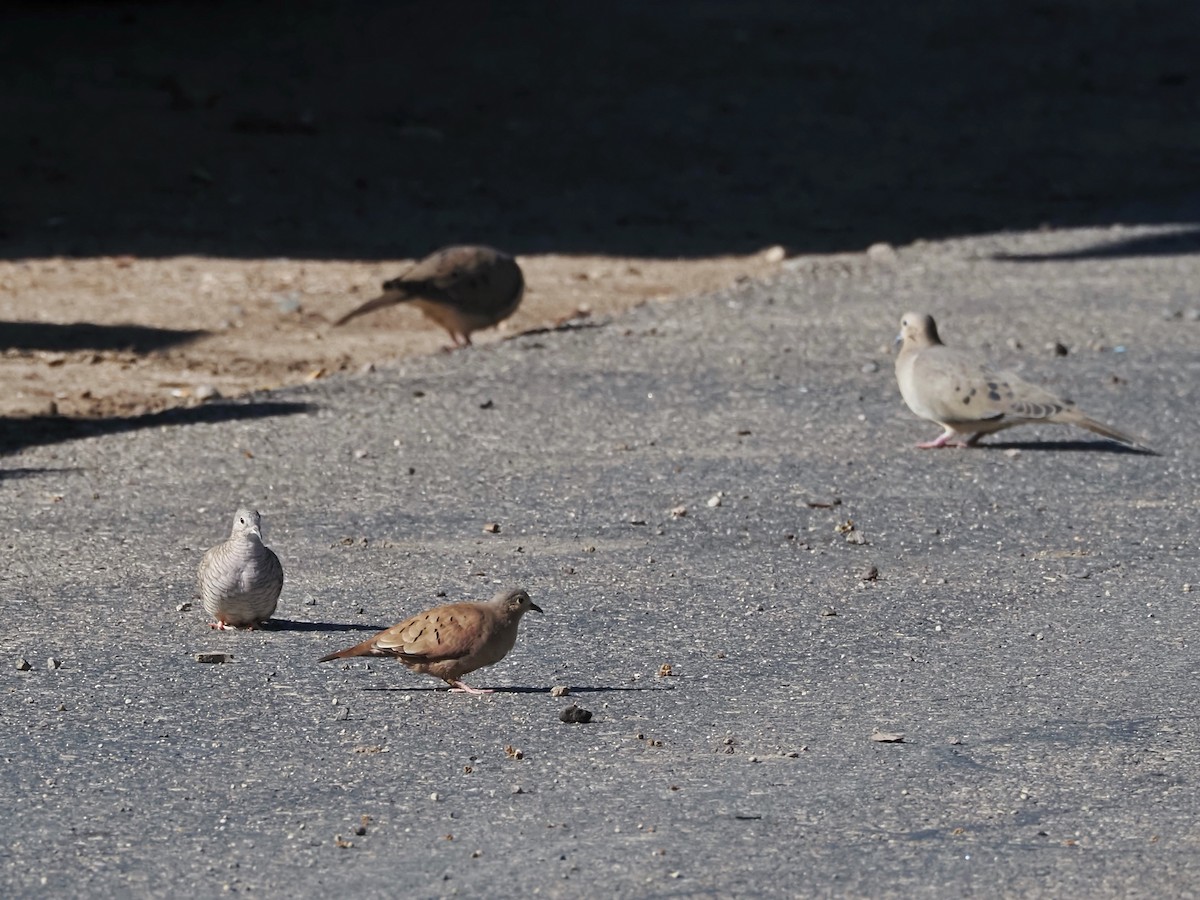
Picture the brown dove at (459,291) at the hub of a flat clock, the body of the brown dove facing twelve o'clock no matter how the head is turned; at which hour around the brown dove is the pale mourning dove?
The pale mourning dove is roughly at 2 o'clock from the brown dove.

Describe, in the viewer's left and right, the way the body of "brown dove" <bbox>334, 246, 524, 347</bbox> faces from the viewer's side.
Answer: facing to the right of the viewer

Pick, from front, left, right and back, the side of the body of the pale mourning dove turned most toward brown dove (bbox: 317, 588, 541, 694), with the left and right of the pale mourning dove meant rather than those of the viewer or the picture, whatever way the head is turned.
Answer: left

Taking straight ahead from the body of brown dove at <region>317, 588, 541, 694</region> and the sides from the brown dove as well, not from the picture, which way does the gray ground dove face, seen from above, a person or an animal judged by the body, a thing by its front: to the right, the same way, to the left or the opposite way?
to the right

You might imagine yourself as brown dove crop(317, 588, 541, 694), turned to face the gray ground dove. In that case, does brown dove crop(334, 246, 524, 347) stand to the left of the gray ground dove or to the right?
right

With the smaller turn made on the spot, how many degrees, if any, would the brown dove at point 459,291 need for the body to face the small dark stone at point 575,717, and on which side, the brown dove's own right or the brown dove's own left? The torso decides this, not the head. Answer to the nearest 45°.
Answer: approximately 90° to the brown dove's own right

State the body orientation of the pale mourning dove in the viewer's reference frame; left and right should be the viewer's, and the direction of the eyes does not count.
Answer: facing to the left of the viewer

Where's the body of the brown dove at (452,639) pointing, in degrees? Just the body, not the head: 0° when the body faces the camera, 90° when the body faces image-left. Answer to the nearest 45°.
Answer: approximately 270°

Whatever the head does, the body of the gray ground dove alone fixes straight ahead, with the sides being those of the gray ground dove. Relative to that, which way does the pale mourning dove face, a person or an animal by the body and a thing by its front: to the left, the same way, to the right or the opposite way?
to the right

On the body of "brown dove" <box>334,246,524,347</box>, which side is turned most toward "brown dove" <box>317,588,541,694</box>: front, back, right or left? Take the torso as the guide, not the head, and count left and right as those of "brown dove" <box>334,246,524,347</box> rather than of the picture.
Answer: right

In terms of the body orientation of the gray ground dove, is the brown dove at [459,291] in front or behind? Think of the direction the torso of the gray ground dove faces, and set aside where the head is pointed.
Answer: behind

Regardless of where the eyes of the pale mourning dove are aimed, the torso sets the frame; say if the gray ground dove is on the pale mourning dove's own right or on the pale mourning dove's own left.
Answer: on the pale mourning dove's own left
